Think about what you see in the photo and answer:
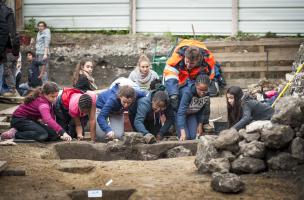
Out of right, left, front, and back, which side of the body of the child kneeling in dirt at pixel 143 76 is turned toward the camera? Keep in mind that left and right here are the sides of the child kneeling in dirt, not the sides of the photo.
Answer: front

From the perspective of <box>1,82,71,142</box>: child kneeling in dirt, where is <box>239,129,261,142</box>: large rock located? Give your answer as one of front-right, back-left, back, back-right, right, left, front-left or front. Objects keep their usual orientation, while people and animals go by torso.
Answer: front-right

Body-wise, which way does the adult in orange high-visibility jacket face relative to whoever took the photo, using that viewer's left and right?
facing the viewer

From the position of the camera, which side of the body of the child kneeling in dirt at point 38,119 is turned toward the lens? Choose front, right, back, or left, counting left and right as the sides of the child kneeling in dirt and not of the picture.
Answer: right

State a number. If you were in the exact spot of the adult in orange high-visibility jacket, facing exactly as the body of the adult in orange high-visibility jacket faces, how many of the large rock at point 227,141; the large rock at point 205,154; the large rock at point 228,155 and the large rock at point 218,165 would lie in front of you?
4

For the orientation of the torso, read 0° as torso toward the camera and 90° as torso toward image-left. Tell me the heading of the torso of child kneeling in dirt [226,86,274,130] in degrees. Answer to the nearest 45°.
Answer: approximately 90°

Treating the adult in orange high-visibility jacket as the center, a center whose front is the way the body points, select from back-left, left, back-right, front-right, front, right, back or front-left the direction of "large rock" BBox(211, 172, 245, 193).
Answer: front

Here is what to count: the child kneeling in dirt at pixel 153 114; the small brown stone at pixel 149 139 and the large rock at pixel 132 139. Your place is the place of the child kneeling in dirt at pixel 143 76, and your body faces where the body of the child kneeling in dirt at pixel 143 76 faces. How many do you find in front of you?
3

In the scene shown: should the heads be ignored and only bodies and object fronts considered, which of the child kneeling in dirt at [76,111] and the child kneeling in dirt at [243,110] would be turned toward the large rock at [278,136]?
the child kneeling in dirt at [76,111]

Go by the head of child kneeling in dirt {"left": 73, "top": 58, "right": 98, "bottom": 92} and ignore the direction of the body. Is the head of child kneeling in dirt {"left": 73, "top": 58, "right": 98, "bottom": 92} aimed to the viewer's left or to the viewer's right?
to the viewer's right

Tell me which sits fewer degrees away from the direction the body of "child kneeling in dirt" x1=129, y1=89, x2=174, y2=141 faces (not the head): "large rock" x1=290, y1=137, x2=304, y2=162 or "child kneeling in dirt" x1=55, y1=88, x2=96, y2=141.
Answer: the large rock

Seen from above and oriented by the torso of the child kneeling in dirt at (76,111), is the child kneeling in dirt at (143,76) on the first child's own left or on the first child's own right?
on the first child's own left

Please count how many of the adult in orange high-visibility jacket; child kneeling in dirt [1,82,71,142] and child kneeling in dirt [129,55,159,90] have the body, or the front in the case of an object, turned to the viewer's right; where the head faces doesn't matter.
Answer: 1

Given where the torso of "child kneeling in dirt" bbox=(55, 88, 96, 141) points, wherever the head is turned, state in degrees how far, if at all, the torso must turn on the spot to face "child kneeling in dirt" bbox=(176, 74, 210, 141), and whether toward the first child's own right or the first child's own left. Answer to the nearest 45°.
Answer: approximately 45° to the first child's own left

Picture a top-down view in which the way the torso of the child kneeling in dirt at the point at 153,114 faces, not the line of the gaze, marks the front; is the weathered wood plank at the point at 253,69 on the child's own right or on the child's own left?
on the child's own left
